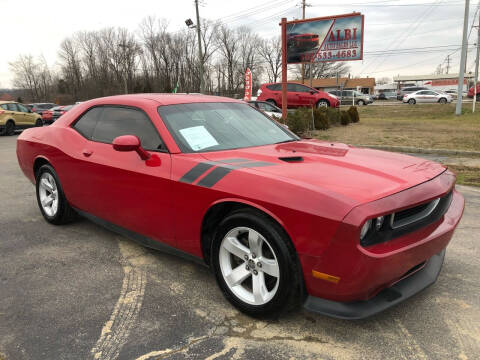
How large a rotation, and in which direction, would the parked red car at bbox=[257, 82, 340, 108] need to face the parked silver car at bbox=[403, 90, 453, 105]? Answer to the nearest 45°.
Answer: approximately 45° to its left

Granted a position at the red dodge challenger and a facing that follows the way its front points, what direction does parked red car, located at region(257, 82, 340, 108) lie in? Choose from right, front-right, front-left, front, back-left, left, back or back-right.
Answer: back-left

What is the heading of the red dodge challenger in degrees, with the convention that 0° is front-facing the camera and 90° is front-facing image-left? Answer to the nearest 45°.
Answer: approximately 315°

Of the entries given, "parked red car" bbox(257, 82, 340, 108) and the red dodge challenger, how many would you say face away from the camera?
0

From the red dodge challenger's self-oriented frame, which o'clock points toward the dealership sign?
The dealership sign is roughly at 8 o'clock from the red dodge challenger.

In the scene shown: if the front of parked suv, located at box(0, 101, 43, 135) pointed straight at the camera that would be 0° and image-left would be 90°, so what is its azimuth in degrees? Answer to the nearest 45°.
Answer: approximately 225°
